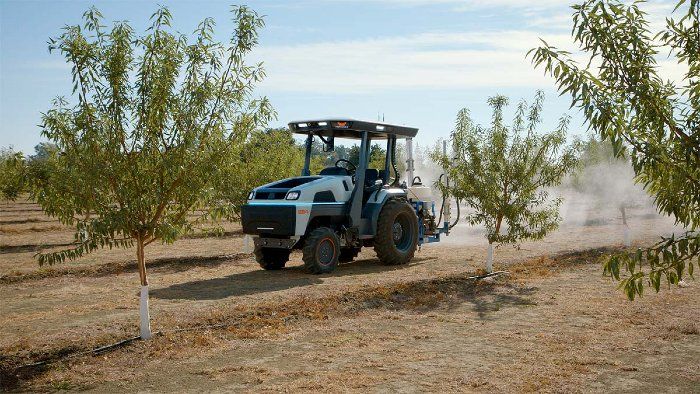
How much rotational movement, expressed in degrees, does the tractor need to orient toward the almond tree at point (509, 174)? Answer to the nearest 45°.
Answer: approximately 135° to its left

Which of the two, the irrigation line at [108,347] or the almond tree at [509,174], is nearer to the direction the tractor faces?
the irrigation line

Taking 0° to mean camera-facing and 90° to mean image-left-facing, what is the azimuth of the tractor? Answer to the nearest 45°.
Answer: approximately 45°

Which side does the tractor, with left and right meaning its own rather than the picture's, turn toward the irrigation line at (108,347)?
front
